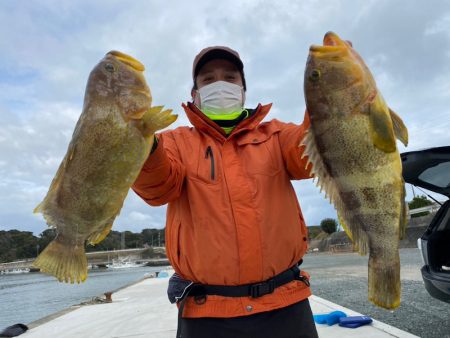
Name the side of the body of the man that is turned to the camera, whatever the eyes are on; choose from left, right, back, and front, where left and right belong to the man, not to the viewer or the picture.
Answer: front

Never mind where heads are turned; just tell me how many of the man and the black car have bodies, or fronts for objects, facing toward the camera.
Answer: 1

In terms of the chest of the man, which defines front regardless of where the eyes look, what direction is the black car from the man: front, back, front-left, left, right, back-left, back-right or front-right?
back-left

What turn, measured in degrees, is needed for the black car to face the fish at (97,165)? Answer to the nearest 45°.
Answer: approximately 135° to its right

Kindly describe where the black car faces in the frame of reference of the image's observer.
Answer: facing away from the viewer and to the right of the viewer
